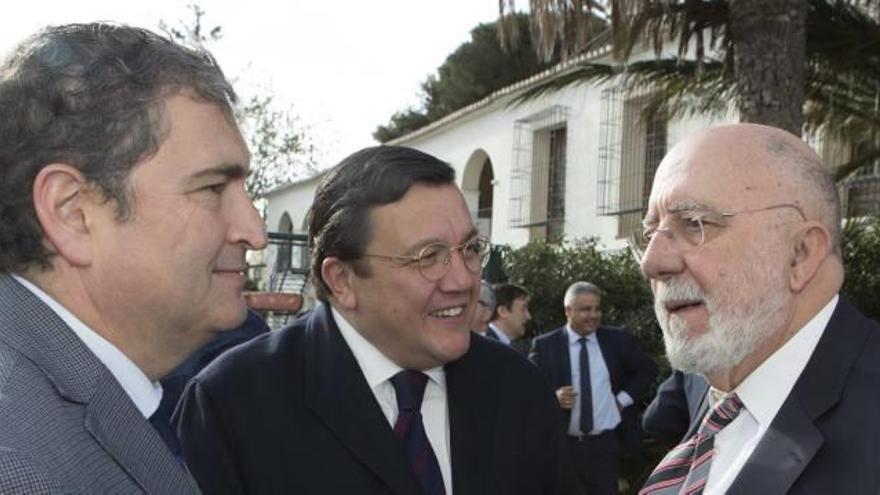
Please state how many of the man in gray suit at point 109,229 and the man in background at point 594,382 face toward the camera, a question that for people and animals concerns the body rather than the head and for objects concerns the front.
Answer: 1

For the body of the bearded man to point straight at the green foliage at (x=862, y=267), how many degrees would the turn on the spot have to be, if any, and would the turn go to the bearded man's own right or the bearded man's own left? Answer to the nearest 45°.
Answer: approximately 135° to the bearded man's own right

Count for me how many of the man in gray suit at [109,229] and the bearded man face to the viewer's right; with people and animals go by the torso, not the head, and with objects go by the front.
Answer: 1

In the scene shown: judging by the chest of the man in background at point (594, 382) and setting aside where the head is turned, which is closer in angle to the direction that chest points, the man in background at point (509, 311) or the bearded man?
the bearded man

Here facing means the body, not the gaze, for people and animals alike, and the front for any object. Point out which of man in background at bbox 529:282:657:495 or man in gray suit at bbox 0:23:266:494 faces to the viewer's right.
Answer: the man in gray suit

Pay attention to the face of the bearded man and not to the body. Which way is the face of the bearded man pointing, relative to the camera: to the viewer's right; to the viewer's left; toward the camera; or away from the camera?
to the viewer's left

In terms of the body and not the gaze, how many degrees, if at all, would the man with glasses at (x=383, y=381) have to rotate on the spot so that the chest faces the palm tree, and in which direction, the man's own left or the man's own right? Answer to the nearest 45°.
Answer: approximately 90° to the man's own left

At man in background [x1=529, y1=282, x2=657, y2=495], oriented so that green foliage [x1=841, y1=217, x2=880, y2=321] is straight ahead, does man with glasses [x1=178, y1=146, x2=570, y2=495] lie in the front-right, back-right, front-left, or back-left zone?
back-right

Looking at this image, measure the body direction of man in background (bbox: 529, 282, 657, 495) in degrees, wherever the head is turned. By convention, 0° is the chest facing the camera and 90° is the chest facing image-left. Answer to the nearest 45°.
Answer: approximately 0°

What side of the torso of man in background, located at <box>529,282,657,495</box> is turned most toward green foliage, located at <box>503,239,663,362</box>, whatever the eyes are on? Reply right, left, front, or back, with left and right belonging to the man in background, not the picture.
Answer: back

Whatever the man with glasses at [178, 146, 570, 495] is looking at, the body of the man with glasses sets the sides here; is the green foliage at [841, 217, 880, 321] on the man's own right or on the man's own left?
on the man's own left

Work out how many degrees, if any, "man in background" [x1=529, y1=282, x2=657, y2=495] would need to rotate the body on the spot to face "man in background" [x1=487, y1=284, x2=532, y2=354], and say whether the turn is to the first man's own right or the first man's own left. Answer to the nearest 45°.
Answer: approximately 135° to the first man's own right

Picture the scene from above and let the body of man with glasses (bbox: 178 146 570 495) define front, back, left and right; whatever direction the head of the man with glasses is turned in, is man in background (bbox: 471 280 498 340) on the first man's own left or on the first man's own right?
on the first man's own left

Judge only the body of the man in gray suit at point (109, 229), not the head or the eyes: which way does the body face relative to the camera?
to the viewer's right

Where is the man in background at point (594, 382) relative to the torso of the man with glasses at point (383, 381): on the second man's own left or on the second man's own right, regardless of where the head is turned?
on the second man's own left

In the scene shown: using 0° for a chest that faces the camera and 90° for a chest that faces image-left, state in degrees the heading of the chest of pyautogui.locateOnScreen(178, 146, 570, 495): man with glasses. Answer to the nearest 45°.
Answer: approximately 315°
